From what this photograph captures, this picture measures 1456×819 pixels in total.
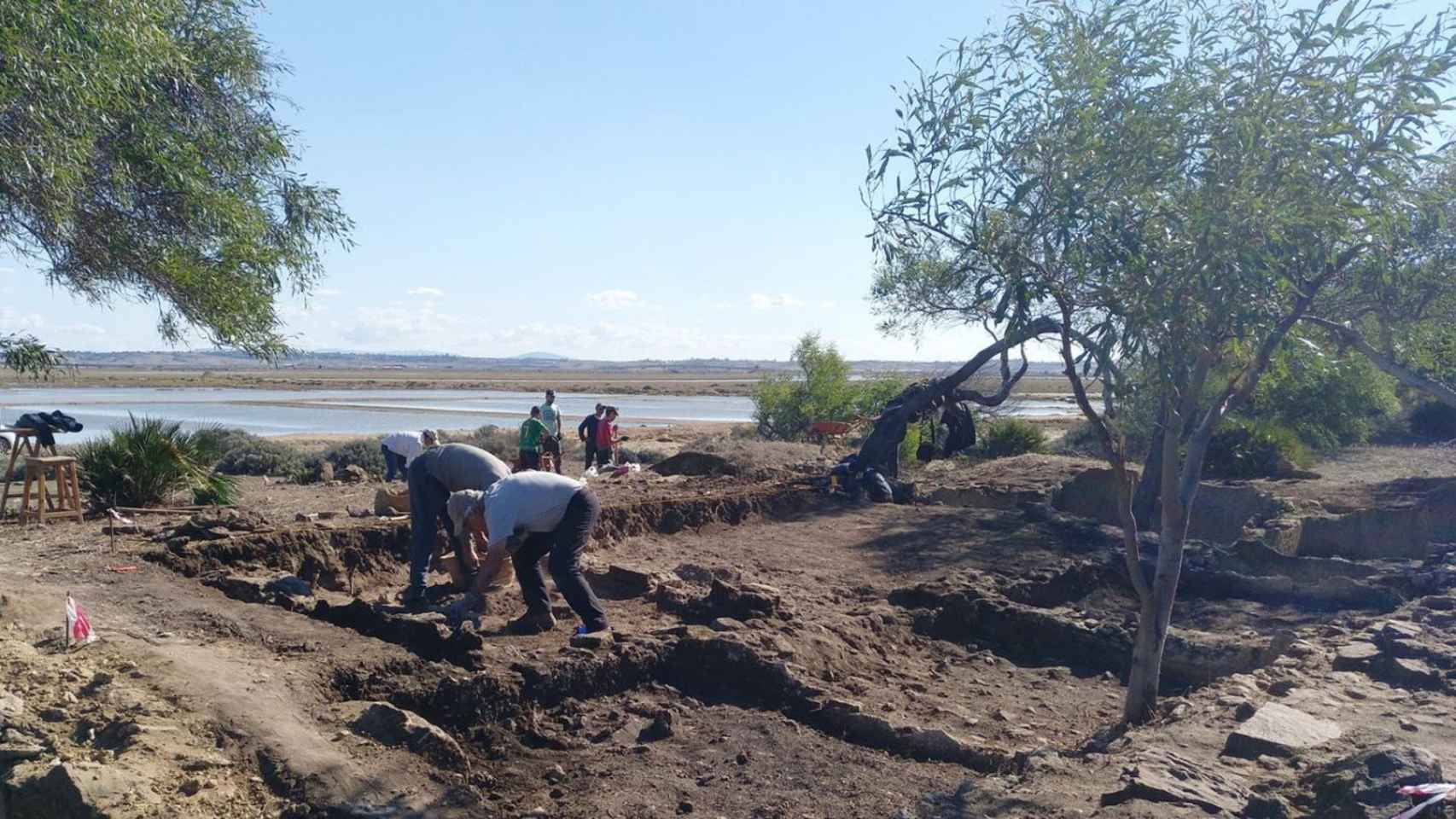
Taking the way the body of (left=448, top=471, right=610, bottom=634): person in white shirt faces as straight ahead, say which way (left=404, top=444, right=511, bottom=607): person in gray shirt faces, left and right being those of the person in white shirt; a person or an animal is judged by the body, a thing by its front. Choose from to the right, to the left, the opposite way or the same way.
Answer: the opposite way

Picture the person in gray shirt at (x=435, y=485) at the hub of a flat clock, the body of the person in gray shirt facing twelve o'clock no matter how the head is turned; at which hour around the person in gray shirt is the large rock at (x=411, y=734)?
The large rock is roughly at 3 o'clock from the person in gray shirt.

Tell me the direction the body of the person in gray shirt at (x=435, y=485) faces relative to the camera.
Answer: to the viewer's right

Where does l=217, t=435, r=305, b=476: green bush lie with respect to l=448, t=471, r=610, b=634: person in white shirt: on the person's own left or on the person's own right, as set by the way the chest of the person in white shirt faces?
on the person's own right

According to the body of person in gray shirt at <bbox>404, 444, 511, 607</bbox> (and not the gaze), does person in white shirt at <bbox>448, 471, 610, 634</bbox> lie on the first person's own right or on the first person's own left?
on the first person's own right

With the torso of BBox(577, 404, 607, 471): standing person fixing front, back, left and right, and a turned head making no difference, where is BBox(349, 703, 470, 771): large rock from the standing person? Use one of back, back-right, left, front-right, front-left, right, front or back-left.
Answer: right

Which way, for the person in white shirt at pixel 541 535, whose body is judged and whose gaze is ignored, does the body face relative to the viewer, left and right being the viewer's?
facing to the left of the viewer

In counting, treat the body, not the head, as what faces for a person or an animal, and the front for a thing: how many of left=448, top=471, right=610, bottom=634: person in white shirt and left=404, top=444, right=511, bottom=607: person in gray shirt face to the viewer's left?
1

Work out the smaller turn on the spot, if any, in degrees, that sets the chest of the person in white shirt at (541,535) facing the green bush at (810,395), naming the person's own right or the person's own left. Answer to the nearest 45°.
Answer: approximately 90° to the person's own right
